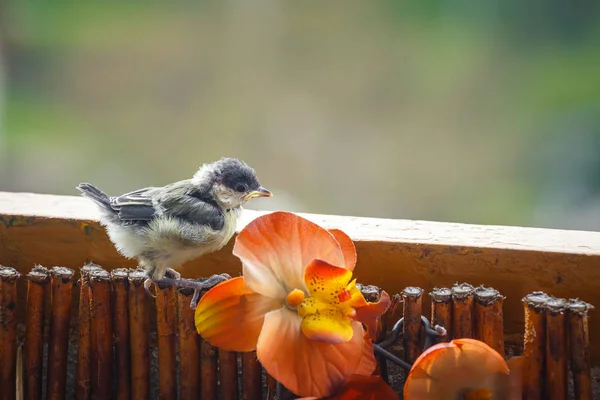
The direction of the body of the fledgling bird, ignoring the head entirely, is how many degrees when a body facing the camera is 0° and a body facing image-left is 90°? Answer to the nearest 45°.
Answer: approximately 270°

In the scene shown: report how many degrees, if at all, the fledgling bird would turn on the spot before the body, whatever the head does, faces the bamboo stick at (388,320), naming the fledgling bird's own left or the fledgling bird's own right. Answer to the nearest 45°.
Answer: approximately 45° to the fledgling bird's own right

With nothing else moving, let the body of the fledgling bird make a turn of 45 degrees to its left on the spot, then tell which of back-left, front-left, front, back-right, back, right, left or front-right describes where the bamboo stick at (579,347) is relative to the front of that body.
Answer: right

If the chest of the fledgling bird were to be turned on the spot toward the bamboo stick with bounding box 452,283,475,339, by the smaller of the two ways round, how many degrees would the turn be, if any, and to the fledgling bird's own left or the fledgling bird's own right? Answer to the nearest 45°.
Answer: approximately 45° to the fledgling bird's own right

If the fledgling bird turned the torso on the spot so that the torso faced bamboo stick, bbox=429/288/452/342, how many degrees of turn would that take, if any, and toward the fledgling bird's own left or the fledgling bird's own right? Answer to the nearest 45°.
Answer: approximately 45° to the fledgling bird's own right

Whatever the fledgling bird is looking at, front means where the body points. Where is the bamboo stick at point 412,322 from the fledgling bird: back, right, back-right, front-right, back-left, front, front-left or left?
front-right

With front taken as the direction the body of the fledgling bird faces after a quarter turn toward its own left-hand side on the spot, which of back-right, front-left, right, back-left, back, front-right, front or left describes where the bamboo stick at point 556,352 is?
back-right
